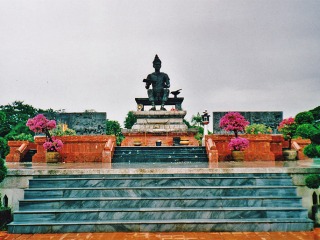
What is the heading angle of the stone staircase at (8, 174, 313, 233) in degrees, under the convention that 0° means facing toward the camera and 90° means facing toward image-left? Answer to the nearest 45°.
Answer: approximately 0°

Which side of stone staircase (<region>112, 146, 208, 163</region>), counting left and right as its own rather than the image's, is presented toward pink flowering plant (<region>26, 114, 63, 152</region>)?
right

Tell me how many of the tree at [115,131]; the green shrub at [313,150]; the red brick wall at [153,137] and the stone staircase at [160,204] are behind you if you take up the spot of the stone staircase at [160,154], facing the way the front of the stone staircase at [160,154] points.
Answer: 2

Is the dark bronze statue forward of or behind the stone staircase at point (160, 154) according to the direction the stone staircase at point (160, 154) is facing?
behind

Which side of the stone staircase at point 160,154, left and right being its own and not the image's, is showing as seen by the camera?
front

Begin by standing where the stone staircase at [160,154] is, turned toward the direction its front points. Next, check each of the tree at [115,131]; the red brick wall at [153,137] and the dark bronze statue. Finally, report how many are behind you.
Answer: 3

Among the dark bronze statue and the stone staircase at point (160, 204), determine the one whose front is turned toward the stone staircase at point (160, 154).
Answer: the dark bronze statue

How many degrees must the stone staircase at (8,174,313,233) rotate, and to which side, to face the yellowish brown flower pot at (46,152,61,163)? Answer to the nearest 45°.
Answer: approximately 135° to its right

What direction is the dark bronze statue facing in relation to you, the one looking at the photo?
facing the viewer

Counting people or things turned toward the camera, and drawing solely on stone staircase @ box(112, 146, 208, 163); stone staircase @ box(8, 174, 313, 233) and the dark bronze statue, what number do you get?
3

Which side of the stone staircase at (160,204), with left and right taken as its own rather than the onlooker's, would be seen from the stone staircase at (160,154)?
back

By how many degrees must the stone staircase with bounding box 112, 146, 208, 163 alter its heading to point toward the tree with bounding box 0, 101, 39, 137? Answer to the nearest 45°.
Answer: approximately 135° to its right

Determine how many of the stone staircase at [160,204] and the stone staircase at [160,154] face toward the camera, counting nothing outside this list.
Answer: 2
